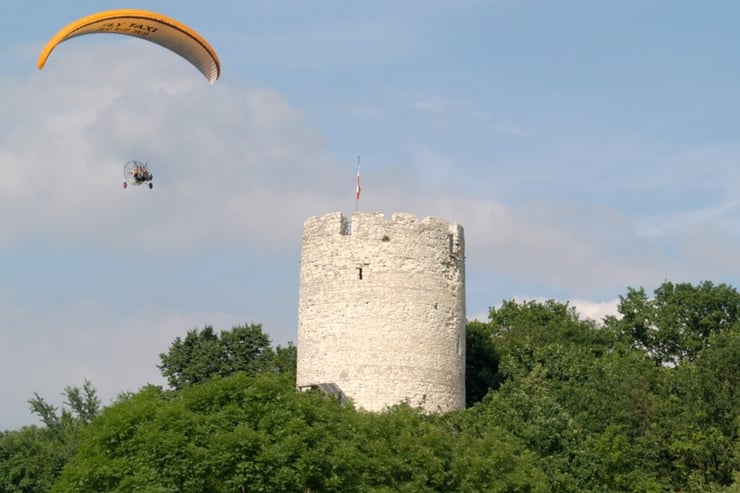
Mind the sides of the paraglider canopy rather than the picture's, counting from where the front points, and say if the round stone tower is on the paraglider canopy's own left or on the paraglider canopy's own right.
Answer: on the paraglider canopy's own left

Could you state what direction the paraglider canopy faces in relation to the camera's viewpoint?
facing the viewer and to the right of the viewer
